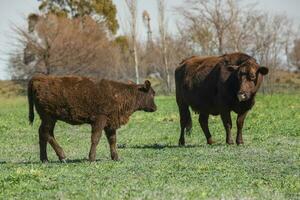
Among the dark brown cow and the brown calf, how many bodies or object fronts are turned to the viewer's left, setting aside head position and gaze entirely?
0

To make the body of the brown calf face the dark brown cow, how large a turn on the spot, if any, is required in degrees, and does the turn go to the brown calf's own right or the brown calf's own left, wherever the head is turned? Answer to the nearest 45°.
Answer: approximately 45° to the brown calf's own left

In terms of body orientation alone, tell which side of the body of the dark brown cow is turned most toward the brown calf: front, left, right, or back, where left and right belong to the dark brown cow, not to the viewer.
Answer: right

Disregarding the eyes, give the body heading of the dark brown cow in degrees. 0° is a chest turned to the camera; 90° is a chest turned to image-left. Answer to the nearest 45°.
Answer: approximately 315°

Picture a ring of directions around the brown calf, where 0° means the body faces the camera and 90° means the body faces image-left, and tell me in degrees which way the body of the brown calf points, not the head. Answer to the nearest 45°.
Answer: approximately 270°
